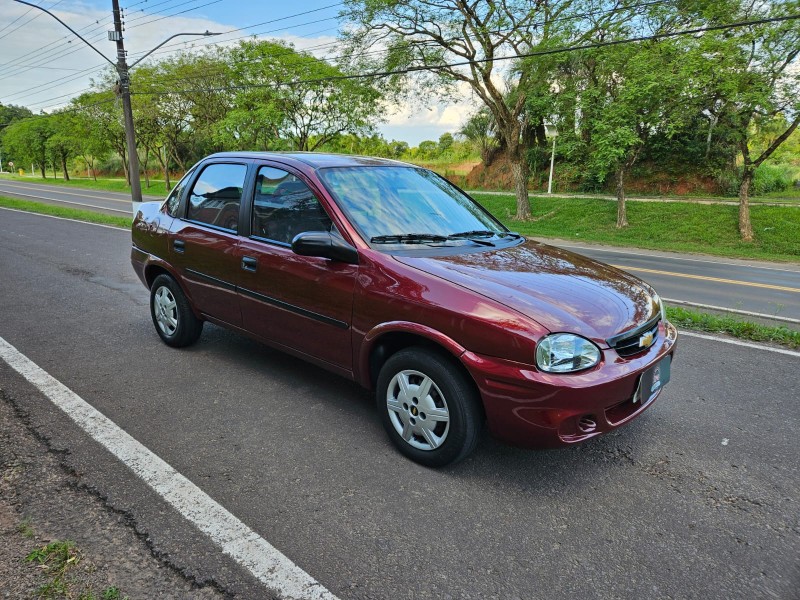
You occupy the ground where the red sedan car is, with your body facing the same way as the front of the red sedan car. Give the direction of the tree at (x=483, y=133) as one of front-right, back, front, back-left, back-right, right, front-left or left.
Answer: back-left

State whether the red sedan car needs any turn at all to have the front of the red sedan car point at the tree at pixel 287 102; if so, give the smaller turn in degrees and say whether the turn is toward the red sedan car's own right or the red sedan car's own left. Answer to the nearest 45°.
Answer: approximately 135° to the red sedan car's own left

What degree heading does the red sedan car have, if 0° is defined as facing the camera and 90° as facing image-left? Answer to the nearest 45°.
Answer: approximately 315°

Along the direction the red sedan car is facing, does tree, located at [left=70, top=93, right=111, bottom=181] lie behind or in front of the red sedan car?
behind

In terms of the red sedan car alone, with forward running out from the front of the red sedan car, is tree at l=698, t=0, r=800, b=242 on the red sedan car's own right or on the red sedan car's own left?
on the red sedan car's own left

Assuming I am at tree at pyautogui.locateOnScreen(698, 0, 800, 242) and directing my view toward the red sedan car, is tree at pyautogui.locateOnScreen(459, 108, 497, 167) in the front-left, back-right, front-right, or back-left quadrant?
back-right
